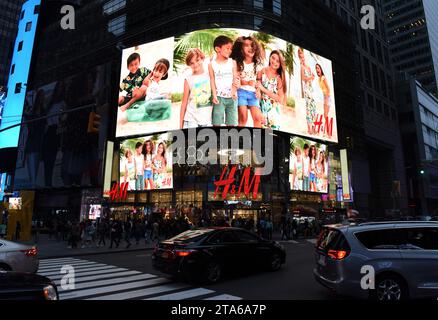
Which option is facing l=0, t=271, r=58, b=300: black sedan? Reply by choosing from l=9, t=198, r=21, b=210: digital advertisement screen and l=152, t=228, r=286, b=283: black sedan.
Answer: the digital advertisement screen

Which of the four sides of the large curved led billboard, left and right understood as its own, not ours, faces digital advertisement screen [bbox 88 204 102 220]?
right

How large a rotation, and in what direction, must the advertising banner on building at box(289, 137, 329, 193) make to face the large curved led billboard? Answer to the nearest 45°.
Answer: approximately 90° to its right

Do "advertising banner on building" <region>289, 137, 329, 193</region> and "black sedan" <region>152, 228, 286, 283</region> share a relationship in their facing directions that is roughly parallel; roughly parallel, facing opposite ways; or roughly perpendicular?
roughly perpendicular

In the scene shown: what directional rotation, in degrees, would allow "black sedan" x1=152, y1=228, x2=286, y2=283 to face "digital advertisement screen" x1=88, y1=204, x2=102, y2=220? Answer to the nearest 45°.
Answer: approximately 90° to its left

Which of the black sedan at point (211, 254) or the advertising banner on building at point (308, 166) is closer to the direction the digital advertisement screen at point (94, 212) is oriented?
the black sedan

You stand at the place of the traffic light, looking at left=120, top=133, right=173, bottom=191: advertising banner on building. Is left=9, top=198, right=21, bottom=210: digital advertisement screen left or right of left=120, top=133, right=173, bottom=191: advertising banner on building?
left

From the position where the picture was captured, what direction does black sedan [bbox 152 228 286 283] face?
facing away from the viewer and to the right of the viewer

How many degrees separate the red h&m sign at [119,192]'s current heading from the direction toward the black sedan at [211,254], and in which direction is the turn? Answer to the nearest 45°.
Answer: approximately 45° to its left

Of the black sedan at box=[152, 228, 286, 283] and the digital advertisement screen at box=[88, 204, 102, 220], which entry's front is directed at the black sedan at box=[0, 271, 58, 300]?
the digital advertisement screen
